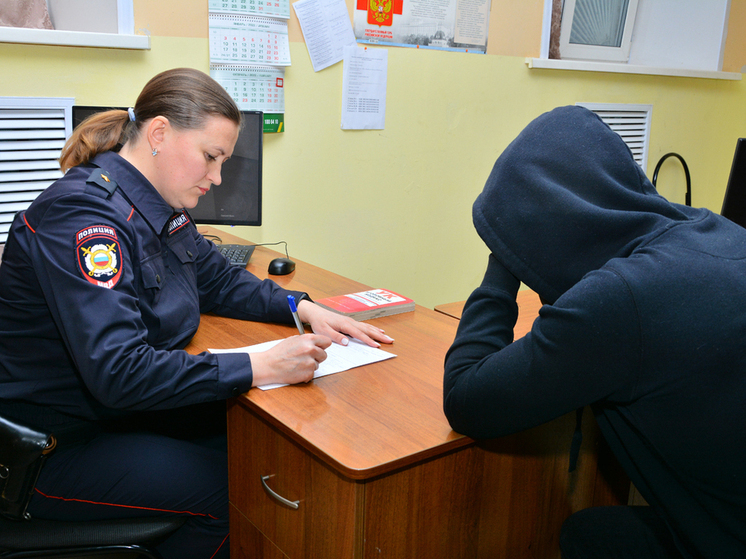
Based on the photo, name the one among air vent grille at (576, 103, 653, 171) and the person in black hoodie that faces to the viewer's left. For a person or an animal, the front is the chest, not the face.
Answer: the person in black hoodie

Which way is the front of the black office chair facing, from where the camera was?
facing to the right of the viewer

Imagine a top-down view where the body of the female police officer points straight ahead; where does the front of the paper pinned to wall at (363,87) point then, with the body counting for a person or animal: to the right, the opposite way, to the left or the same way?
to the right

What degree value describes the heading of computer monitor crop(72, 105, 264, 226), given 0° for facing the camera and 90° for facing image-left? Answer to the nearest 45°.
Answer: approximately 0°

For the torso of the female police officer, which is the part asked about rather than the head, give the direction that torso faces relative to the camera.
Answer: to the viewer's right

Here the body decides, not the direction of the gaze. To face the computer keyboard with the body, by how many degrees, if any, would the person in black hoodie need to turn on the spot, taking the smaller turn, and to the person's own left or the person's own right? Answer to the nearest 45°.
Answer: approximately 45° to the person's own right

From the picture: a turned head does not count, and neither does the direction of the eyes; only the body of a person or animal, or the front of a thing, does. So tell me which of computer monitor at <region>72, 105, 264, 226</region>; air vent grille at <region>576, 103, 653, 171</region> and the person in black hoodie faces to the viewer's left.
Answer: the person in black hoodie

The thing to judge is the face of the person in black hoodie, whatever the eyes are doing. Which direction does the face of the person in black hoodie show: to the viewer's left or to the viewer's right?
to the viewer's left
